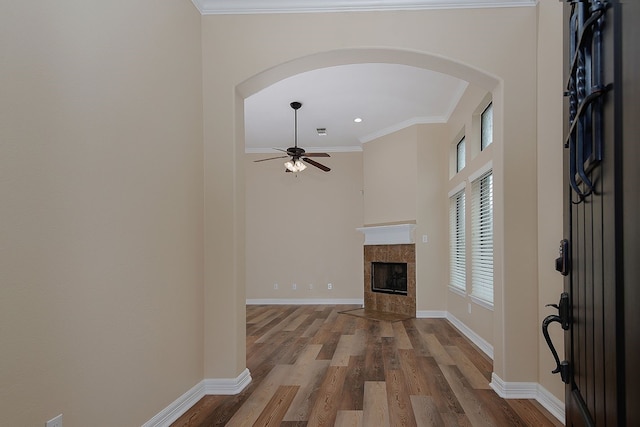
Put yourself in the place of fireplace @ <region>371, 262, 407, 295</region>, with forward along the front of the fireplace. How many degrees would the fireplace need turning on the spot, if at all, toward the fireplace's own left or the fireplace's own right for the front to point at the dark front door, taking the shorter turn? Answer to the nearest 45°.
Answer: approximately 45° to the fireplace's own left

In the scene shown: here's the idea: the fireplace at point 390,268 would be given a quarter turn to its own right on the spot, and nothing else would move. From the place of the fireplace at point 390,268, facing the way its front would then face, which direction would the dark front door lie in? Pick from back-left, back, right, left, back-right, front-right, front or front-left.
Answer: back-left

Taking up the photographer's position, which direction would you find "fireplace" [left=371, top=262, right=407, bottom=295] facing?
facing the viewer and to the left of the viewer

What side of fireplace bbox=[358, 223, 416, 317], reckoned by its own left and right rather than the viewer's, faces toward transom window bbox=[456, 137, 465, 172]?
left

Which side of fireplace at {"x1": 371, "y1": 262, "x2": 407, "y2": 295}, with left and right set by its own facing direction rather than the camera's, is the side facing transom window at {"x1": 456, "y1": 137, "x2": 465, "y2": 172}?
left
